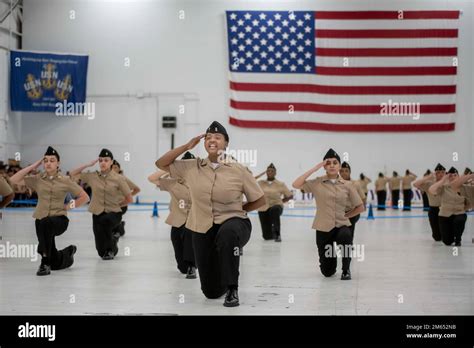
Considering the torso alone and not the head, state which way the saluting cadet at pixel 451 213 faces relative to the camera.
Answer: toward the camera

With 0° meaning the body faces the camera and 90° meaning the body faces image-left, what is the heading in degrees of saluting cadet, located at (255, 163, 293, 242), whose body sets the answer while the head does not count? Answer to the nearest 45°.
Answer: approximately 0°

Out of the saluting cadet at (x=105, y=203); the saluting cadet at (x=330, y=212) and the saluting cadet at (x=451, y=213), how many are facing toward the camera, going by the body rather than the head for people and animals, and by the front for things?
3

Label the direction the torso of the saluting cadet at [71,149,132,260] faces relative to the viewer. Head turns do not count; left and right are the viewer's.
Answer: facing the viewer

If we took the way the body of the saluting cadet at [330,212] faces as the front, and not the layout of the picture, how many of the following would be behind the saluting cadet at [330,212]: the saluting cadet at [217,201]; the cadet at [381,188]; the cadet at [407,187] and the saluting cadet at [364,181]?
3

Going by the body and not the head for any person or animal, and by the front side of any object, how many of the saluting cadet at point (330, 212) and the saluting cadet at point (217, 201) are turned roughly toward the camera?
2

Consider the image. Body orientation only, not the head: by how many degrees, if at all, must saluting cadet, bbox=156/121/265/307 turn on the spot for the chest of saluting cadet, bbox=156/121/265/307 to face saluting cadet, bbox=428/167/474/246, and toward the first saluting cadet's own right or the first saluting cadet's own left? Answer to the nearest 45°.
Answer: approximately 135° to the first saluting cadet's own left

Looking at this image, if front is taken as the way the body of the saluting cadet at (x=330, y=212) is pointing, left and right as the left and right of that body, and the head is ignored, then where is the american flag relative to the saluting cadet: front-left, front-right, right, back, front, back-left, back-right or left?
back
